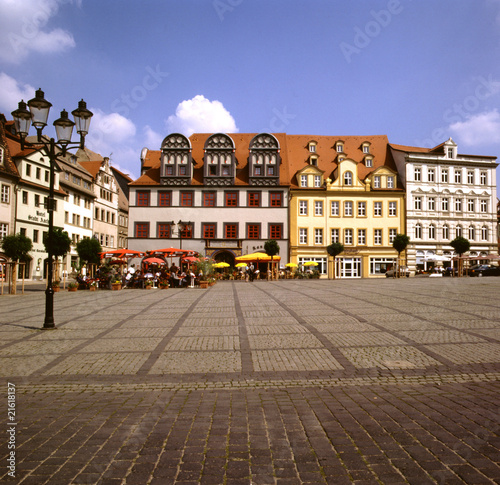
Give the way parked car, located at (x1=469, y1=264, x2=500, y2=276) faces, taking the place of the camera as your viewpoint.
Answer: facing to the left of the viewer

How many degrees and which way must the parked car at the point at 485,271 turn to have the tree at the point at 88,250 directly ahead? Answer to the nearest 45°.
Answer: approximately 45° to its left
